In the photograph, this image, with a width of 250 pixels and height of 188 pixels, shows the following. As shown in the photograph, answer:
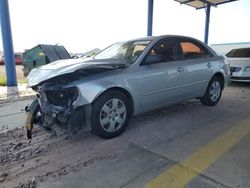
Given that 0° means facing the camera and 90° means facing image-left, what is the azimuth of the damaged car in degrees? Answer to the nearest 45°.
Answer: approximately 45°

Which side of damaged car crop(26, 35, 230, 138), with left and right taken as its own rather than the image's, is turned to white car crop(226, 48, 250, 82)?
back

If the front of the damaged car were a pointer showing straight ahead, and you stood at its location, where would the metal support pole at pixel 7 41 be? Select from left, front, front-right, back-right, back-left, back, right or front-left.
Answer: right
